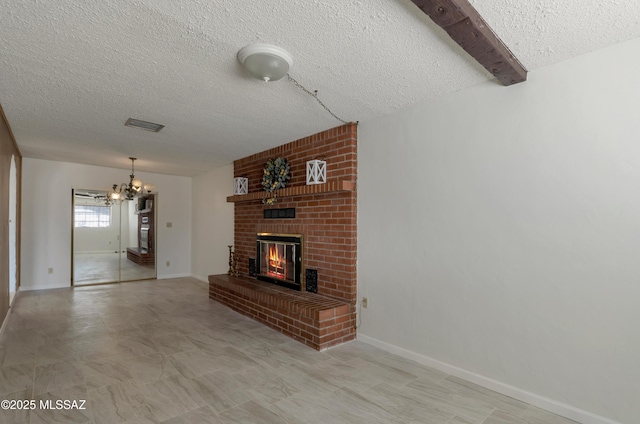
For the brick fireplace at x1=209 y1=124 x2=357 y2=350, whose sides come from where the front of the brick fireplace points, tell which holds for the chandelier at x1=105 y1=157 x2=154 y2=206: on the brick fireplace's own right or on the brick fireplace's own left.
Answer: on the brick fireplace's own right

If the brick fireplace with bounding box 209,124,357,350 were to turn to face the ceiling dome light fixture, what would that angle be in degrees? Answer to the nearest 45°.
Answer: approximately 45° to its left

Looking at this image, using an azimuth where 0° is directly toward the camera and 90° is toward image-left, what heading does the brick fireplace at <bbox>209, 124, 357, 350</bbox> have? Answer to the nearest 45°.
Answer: approximately 45°
